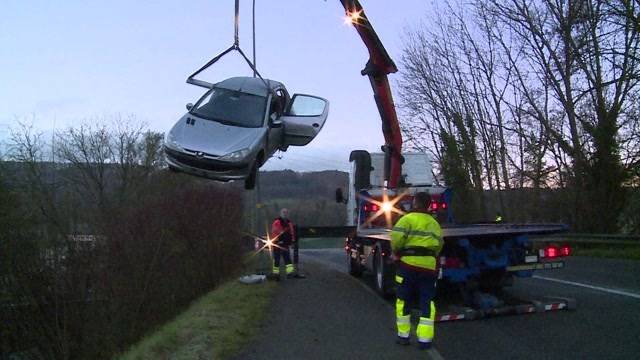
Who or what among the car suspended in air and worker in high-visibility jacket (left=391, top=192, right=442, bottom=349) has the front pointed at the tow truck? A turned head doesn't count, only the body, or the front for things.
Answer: the worker in high-visibility jacket

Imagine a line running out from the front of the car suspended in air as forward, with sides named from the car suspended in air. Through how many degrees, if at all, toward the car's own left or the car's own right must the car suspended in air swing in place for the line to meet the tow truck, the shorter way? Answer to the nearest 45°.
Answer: approximately 135° to the car's own left

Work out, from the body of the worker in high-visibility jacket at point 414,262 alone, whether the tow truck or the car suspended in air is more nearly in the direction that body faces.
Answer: the tow truck

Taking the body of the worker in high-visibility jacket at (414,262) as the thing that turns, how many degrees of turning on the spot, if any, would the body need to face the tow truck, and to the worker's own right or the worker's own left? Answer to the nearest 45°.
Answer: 0° — they already face it

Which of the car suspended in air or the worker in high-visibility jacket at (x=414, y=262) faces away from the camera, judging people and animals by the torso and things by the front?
the worker in high-visibility jacket

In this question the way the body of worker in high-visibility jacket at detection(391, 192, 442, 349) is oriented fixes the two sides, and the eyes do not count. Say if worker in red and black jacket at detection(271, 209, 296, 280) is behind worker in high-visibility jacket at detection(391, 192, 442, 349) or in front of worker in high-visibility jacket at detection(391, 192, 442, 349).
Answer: in front

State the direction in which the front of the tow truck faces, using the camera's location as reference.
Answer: facing away from the viewer and to the left of the viewer

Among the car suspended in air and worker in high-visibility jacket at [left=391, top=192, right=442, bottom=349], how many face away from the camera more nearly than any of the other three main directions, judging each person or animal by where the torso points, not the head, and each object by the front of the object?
1

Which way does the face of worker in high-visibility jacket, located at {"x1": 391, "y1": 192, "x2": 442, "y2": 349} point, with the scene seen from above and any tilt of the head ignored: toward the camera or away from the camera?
away from the camera

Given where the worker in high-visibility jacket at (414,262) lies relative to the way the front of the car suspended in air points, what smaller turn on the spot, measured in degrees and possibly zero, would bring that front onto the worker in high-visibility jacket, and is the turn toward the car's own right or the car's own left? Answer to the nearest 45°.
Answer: approximately 90° to the car's own left

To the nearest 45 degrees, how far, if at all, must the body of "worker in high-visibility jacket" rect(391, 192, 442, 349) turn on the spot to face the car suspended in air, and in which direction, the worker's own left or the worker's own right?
approximately 45° to the worker's own left

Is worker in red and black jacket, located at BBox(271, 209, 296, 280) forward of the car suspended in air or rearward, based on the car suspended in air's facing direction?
rearward

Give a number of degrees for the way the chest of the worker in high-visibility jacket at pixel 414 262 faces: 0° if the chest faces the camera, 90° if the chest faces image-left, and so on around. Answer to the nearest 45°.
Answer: approximately 180°

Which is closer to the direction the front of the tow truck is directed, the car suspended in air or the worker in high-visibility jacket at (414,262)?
the car suspended in air

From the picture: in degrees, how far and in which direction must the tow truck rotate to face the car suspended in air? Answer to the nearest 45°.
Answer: approximately 90° to its left
